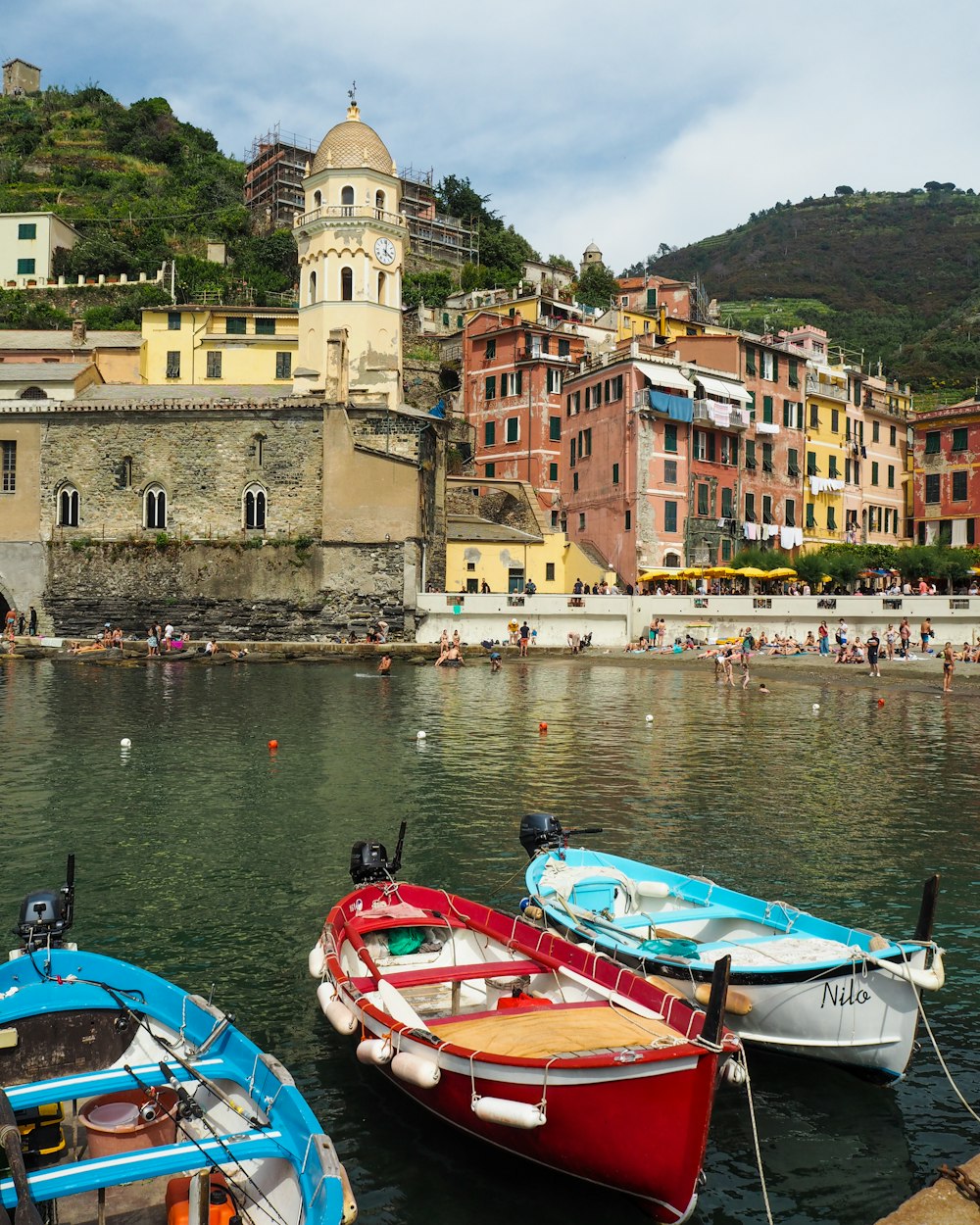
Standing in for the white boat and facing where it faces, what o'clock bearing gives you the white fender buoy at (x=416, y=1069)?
The white fender buoy is roughly at 3 o'clock from the white boat.

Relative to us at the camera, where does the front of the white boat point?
facing the viewer and to the right of the viewer

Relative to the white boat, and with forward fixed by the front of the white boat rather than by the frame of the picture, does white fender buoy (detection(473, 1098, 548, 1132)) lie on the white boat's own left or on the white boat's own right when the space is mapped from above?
on the white boat's own right

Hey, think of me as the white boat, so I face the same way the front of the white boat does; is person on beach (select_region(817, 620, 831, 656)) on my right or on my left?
on my left

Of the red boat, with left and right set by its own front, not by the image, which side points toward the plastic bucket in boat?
right

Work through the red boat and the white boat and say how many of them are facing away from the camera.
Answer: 0

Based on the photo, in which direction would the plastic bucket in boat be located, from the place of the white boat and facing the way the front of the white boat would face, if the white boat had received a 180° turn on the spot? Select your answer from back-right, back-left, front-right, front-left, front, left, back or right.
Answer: left

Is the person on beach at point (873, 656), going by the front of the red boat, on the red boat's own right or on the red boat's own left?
on the red boat's own left
